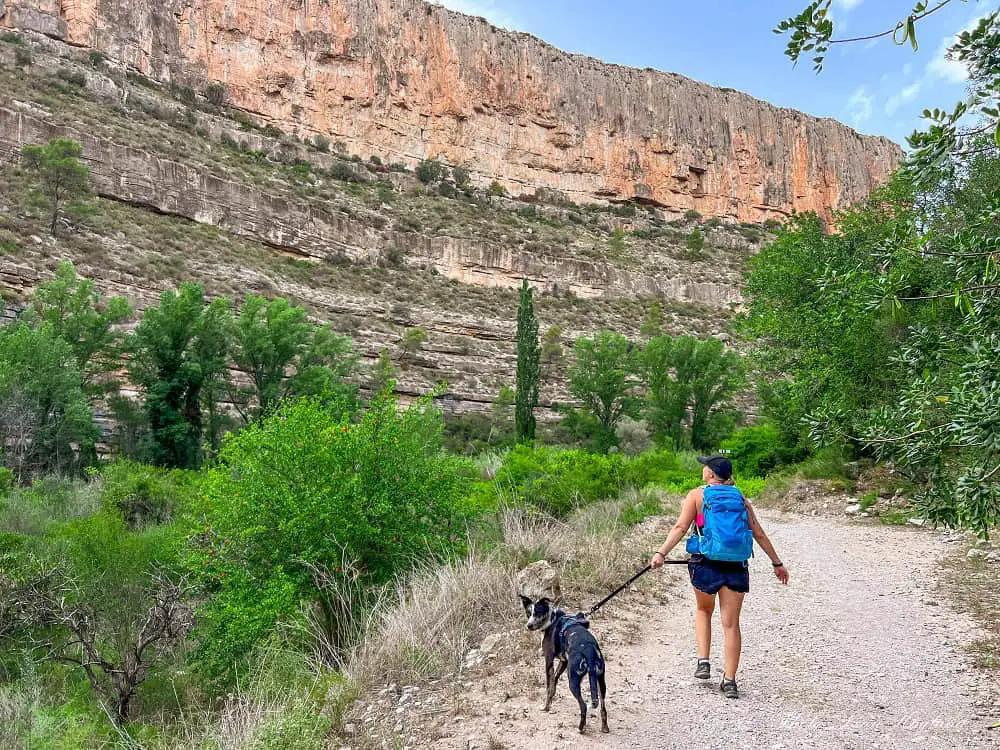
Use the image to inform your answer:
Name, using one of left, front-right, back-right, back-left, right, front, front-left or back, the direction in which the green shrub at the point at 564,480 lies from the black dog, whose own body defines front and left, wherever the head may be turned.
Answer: front-right

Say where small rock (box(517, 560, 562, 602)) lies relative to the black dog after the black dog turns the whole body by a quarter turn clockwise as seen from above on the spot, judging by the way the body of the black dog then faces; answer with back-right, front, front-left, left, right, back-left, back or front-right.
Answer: front-left

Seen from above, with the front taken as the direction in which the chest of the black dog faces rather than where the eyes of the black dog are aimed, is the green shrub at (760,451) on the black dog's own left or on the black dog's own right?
on the black dog's own right

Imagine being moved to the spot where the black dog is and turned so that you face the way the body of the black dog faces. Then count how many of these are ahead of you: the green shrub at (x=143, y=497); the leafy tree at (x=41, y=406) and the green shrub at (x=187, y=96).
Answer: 3

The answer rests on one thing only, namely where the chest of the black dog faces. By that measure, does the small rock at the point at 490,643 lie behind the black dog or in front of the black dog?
in front

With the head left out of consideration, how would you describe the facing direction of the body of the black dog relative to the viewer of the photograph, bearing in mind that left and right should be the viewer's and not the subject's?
facing away from the viewer and to the left of the viewer

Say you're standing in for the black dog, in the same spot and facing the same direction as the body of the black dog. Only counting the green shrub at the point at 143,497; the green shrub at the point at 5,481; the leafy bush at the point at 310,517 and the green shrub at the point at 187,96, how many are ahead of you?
4

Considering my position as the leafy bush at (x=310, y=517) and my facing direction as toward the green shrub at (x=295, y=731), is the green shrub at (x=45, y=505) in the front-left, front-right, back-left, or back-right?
back-right

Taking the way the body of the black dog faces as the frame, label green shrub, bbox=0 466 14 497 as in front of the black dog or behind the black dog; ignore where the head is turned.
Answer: in front

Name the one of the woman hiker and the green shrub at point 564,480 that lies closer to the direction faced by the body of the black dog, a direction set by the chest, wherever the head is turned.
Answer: the green shrub

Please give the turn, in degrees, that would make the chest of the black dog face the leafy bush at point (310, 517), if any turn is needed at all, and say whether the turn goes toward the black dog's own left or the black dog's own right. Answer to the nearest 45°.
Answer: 0° — it already faces it

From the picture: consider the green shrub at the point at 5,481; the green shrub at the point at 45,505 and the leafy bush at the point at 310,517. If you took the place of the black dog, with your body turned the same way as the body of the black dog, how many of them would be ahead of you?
3

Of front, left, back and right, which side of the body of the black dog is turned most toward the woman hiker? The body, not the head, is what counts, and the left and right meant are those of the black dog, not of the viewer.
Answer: right

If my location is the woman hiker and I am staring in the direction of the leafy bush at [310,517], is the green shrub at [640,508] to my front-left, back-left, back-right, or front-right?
front-right

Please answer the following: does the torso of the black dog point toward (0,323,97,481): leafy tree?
yes

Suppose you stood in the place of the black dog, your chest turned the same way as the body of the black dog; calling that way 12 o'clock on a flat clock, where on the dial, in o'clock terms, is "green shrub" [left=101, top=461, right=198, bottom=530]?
The green shrub is roughly at 12 o'clock from the black dog.

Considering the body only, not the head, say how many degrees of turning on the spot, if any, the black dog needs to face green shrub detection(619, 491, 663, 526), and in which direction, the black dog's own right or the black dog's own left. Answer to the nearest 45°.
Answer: approximately 45° to the black dog's own right
